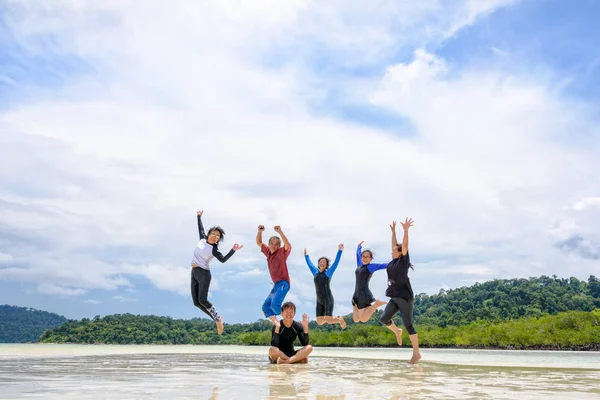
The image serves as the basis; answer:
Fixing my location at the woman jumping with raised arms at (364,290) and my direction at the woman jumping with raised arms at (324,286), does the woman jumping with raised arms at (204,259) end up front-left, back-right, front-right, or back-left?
front-left

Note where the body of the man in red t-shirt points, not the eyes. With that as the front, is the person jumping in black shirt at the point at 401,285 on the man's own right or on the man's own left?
on the man's own left

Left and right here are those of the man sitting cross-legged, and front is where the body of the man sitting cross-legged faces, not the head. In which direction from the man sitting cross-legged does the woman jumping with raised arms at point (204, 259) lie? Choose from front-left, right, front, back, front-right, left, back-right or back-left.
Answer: back-right

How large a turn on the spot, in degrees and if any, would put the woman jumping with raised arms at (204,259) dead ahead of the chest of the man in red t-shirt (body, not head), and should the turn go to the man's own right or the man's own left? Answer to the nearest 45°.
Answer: approximately 45° to the man's own right

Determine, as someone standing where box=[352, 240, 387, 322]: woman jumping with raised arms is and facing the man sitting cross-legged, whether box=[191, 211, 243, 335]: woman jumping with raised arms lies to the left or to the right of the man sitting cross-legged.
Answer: right

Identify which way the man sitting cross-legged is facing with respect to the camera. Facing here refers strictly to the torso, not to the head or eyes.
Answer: toward the camera

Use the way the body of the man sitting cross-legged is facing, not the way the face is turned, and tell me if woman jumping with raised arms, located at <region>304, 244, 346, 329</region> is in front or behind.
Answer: behind

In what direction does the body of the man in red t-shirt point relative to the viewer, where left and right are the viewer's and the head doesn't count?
facing the viewer and to the left of the viewer

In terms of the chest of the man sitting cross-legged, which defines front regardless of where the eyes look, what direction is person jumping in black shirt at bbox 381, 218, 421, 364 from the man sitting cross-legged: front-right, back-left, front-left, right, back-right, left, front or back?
left

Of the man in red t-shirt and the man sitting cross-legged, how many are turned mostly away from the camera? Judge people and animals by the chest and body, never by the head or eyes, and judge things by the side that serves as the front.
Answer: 0

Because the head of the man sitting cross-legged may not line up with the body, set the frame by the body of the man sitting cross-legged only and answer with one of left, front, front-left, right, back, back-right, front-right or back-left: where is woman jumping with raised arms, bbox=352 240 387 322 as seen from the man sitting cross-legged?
back-left
